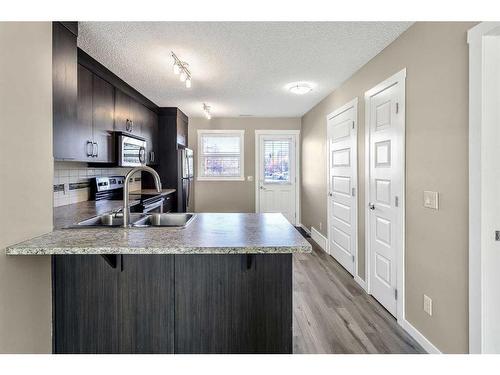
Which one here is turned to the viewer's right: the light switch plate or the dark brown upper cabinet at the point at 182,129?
the dark brown upper cabinet

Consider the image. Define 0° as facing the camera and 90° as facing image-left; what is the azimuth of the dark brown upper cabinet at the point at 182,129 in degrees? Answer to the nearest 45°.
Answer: approximately 270°

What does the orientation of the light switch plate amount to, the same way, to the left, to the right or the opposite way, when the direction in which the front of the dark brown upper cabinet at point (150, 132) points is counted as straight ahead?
the opposite way

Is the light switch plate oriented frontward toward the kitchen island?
yes

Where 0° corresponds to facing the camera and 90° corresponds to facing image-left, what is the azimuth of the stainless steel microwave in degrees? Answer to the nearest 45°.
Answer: approximately 315°

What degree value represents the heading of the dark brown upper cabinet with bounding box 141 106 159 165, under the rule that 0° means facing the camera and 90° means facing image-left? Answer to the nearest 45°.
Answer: approximately 270°

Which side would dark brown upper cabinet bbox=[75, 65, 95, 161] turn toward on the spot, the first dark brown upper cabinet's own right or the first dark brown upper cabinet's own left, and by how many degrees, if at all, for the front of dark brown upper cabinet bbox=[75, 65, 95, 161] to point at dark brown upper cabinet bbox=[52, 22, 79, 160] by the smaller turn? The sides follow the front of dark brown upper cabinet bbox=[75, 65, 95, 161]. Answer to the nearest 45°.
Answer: approximately 45° to the first dark brown upper cabinet's own right

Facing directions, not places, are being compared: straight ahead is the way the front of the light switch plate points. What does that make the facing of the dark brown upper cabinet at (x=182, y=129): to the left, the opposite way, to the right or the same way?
the opposite way
